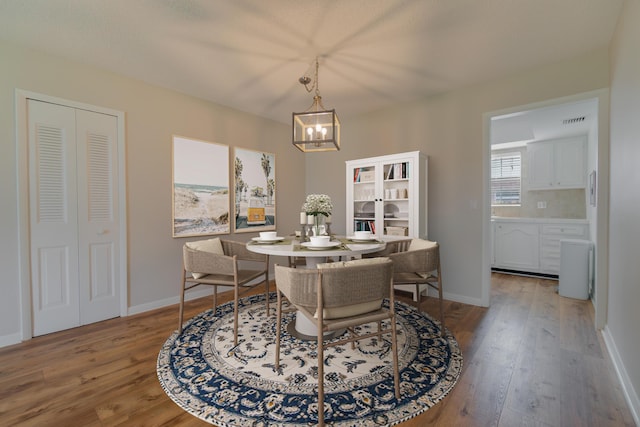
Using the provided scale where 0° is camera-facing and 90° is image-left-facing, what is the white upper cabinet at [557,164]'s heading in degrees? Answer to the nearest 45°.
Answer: approximately 0°

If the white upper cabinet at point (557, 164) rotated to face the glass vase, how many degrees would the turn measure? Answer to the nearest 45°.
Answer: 0° — it already faces it

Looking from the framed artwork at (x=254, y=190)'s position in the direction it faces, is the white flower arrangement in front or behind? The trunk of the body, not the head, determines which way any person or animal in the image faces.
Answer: in front

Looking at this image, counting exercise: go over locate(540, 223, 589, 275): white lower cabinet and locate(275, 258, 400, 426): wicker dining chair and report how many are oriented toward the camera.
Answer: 1

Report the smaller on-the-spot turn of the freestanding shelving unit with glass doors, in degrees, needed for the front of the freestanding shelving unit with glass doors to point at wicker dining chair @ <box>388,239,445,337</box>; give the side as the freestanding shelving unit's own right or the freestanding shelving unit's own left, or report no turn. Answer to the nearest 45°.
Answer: approximately 45° to the freestanding shelving unit's own left

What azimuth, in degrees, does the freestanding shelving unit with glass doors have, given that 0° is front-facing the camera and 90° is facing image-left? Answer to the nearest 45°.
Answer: approximately 45°

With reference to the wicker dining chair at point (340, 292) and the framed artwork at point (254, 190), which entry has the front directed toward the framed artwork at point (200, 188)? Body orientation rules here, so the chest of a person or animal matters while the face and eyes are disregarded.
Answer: the wicker dining chair

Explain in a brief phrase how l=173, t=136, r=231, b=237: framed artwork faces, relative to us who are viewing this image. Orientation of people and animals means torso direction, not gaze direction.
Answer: facing the viewer and to the right of the viewer

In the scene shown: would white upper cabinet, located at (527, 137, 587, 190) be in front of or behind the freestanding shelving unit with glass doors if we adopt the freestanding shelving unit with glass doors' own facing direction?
behind

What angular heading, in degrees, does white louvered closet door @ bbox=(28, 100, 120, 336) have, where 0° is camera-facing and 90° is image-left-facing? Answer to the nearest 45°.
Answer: approximately 315°

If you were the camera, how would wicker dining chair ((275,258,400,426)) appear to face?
facing away from the viewer and to the left of the viewer
